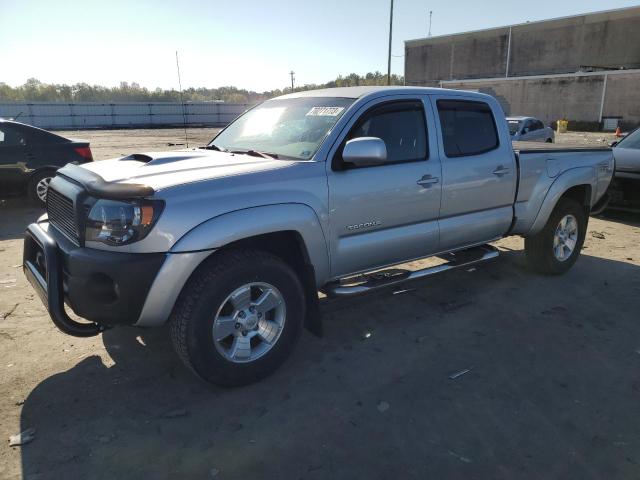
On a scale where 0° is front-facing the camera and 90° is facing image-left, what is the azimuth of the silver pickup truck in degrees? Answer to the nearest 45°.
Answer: approximately 45°

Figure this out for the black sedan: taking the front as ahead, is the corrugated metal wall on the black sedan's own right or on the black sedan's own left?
on the black sedan's own right

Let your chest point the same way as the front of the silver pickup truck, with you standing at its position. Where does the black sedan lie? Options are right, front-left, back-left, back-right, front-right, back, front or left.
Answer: right

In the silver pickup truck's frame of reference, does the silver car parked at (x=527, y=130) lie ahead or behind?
behind

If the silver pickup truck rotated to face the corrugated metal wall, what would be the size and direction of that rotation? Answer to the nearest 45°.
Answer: approximately 90° to its right

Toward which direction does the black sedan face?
to the viewer's left

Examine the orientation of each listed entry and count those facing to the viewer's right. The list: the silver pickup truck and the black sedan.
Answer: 0

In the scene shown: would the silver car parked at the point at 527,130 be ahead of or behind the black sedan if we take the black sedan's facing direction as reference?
behind

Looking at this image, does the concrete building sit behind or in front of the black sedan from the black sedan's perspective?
behind
